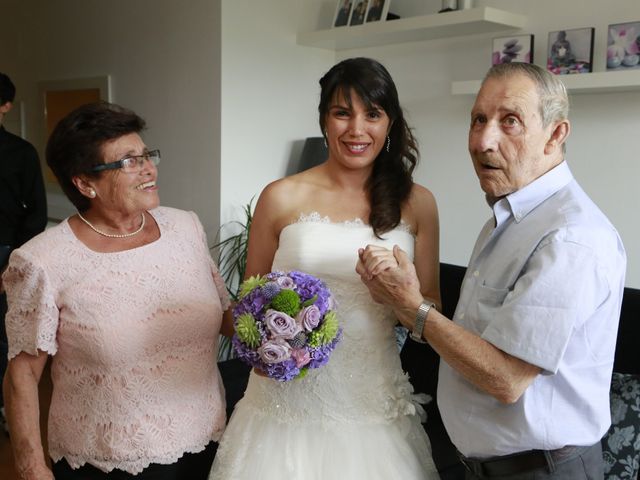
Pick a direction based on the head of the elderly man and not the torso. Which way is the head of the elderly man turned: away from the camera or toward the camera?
toward the camera

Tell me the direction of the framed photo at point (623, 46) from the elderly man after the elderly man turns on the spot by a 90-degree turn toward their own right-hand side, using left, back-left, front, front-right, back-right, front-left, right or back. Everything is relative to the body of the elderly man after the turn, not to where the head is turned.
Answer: front-right

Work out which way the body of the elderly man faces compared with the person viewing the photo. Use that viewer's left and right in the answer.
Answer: facing the viewer and to the left of the viewer

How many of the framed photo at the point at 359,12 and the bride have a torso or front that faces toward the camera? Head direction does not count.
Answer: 2

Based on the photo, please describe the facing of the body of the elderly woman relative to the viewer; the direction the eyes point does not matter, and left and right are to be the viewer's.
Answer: facing the viewer and to the right of the viewer

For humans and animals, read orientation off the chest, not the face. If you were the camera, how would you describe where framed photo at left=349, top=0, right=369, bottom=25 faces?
facing the viewer

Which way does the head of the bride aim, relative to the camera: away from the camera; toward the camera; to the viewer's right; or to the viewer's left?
toward the camera

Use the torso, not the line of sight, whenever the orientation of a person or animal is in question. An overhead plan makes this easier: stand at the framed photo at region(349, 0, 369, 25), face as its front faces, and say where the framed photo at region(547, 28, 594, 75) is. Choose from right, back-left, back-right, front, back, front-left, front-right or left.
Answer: front-left

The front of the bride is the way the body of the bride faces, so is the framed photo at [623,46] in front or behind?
behind

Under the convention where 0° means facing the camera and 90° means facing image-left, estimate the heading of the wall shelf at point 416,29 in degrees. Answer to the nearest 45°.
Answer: approximately 45°

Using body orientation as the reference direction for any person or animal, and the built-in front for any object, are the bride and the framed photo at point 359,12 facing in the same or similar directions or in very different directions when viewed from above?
same or similar directions

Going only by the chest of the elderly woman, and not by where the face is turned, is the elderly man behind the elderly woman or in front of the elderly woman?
in front

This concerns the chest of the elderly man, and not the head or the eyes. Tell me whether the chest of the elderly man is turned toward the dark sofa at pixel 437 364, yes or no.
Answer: no

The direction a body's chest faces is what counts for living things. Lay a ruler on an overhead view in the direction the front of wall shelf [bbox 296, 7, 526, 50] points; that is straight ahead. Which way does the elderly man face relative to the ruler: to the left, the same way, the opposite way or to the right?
the same way

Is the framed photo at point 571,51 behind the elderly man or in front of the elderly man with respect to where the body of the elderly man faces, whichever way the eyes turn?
behind

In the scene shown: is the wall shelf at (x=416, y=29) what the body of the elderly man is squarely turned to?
no
